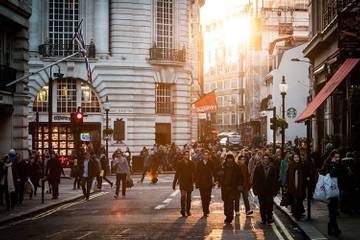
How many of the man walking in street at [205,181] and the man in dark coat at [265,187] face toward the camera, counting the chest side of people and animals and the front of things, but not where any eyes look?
2

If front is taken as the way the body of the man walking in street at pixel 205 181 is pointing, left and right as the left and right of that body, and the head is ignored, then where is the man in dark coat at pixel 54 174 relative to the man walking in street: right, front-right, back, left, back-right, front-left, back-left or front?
back-right

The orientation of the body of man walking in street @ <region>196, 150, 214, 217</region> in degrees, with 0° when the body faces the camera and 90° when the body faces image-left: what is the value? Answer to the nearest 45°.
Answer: approximately 0°

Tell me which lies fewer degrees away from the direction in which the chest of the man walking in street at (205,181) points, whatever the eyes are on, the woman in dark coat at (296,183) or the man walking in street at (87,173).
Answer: the woman in dark coat

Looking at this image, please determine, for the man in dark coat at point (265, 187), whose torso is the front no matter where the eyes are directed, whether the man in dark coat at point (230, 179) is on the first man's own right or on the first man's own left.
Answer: on the first man's own right

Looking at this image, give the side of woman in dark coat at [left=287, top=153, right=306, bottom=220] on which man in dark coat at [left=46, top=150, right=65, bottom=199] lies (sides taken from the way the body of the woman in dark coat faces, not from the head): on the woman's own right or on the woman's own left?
on the woman's own right

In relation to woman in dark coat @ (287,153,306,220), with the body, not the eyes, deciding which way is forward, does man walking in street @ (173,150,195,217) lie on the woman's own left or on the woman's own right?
on the woman's own right

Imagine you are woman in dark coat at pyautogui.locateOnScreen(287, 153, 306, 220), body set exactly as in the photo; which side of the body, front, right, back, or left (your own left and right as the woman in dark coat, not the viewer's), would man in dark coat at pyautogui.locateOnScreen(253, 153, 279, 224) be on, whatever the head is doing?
right
